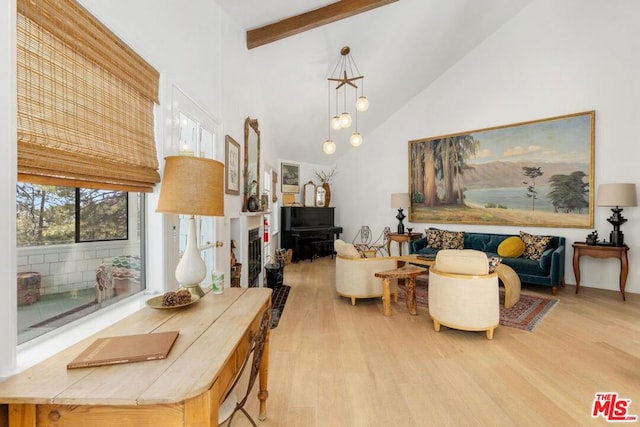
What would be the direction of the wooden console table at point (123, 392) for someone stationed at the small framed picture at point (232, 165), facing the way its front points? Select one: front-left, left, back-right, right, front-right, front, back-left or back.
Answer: right

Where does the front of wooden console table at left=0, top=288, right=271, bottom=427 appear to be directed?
to the viewer's right

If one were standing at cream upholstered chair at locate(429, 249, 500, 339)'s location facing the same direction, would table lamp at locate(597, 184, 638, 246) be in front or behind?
in front

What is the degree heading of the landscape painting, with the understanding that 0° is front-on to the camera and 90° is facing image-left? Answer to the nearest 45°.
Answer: approximately 45°

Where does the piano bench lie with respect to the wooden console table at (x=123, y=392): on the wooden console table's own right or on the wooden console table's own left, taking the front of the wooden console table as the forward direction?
on the wooden console table's own left

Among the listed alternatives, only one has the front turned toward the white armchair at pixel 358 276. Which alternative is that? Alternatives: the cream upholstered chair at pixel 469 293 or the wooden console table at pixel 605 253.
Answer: the wooden console table

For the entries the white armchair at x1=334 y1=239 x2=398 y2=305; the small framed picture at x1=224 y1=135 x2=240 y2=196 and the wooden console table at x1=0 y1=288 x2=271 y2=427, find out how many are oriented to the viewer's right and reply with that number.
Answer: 3

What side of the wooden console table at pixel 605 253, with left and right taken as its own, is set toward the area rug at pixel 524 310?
front

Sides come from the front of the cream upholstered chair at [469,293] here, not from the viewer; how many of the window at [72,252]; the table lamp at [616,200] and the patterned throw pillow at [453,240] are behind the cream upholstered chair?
1

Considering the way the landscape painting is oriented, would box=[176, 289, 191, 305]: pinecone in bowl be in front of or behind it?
in front

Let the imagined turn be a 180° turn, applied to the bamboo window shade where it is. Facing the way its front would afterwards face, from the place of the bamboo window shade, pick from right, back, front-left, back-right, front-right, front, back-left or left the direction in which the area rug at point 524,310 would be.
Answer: back-right

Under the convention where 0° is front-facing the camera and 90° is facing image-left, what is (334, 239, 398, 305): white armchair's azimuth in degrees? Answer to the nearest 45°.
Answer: approximately 270°

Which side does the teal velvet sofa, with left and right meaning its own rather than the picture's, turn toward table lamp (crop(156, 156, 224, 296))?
front

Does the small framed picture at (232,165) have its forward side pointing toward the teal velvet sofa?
yes

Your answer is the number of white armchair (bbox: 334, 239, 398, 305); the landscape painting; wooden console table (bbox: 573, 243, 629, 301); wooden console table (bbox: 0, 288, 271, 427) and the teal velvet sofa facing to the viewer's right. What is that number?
2
